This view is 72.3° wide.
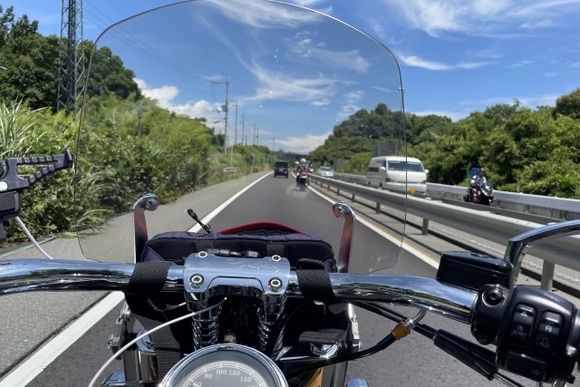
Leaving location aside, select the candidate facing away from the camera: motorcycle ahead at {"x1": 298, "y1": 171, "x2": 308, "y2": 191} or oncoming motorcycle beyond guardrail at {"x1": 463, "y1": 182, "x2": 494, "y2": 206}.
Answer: motorcycle ahead at {"x1": 298, "y1": 171, "x2": 308, "y2": 191}

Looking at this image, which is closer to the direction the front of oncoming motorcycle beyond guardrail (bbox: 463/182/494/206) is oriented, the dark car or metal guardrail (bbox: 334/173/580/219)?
the metal guardrail

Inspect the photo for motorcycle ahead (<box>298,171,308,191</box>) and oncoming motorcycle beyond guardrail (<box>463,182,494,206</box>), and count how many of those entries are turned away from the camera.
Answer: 1

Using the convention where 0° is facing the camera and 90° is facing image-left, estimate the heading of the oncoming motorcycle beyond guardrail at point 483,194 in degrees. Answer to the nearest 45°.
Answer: approximately 315°

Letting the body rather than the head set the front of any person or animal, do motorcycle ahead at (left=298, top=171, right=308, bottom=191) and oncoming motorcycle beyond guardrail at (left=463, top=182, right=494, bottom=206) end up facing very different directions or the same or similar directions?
very different directions

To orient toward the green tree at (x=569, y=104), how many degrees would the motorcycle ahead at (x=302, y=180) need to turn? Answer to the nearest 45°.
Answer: approximately 45° to its right

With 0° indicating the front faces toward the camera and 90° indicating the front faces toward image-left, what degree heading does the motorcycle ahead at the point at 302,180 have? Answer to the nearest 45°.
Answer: approximately 180°

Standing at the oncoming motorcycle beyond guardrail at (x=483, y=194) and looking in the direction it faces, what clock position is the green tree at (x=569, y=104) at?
The green tree is roughly at 8 o'clock from the oncoming motorcycle beyond guardrail.
